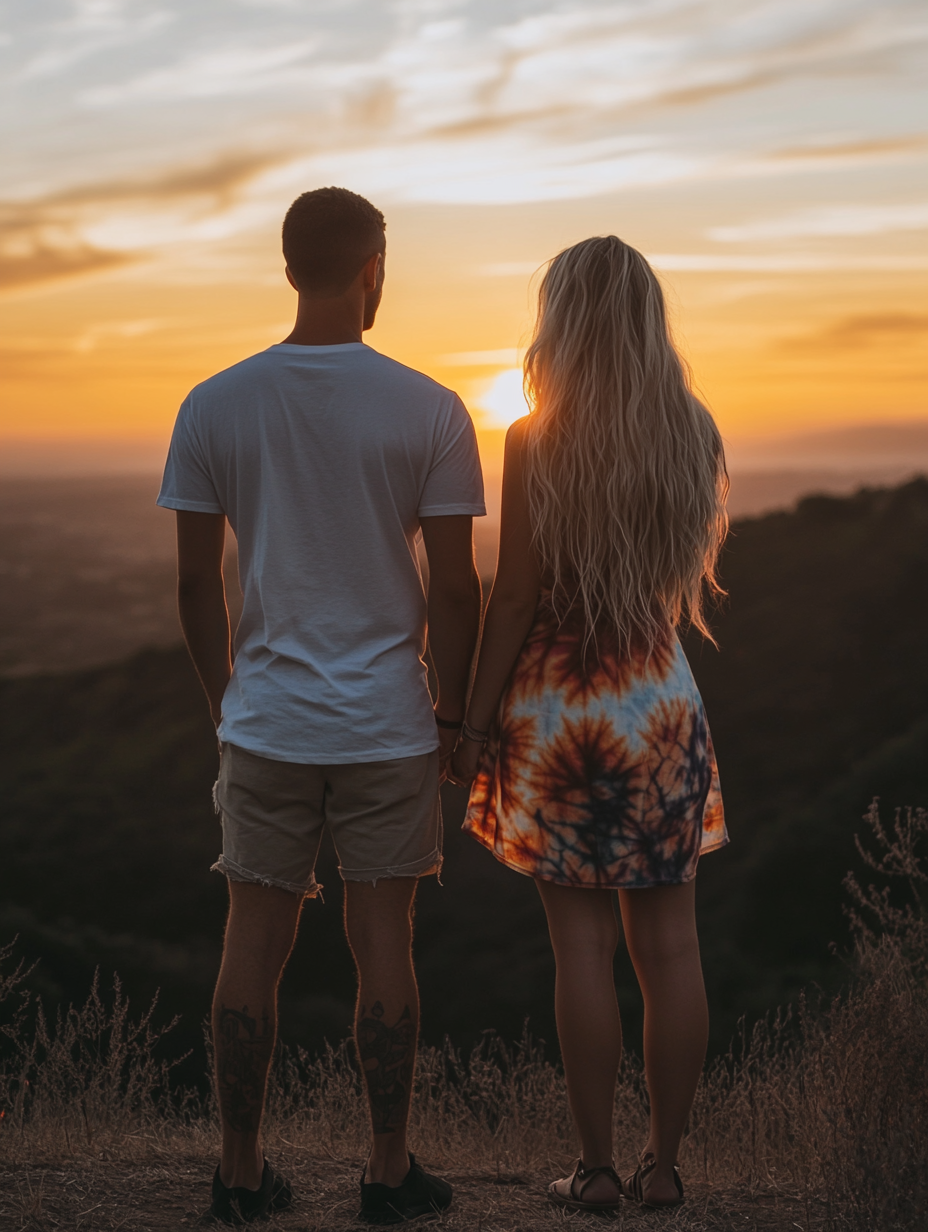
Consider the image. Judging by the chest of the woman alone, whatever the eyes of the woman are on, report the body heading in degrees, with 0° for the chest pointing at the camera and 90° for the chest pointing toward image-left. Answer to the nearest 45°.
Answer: approximately 180°

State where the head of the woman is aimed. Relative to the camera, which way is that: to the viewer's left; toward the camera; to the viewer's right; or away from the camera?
away from the camera
